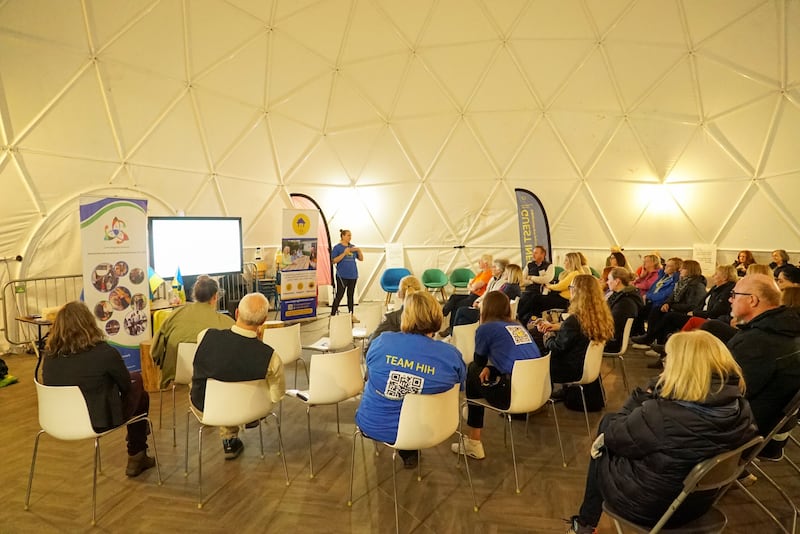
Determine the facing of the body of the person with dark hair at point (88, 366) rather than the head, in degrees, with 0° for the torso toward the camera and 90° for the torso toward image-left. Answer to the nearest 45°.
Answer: approximately 225°

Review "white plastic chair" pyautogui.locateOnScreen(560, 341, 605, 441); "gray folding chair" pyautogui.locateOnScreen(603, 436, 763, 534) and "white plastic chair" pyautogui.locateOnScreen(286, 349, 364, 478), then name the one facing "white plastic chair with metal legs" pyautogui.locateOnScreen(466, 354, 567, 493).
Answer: the gray folding chair

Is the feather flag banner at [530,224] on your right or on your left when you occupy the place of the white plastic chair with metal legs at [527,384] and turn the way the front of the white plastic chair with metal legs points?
on your right

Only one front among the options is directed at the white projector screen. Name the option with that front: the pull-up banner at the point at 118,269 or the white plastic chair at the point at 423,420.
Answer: the white plastic chair

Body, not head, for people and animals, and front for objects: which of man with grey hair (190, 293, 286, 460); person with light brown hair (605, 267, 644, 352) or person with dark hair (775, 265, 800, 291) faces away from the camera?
the man with grey hair

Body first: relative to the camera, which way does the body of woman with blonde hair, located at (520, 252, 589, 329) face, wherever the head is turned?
to the viewer's left

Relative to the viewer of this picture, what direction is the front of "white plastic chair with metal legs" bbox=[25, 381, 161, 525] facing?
facing away from the viewer and to the right of the viewer

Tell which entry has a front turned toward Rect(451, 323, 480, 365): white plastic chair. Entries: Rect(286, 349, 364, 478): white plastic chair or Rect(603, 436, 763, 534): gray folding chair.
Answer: the gray folding chair

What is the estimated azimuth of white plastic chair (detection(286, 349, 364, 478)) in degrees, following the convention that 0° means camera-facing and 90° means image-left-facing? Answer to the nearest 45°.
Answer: approximately 135°

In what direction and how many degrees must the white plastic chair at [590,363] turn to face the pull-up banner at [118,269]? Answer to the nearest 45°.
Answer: approximately 45° to its left

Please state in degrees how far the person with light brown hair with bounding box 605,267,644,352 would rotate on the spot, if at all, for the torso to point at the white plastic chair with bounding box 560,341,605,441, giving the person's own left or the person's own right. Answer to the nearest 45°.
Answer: approximately 90° to the person's own left

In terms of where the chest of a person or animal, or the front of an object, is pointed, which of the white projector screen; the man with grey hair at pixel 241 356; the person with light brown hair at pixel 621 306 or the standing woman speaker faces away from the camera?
the man with grey hair

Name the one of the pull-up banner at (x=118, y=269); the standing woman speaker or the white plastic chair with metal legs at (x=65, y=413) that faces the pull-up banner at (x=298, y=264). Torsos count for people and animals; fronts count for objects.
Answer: the white plastic chair with metal legs

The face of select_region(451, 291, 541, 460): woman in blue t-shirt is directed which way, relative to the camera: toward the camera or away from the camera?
away from the camera

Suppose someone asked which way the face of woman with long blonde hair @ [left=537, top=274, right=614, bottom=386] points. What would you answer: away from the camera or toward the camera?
away from the camera

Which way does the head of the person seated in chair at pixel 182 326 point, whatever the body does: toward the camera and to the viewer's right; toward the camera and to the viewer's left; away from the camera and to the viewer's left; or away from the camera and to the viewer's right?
away from the camera and to the viewer's right

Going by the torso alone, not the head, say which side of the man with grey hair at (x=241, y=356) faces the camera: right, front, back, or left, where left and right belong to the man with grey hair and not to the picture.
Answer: back

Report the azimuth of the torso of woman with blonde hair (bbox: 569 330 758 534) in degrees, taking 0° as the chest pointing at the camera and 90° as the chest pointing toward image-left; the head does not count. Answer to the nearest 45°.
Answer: approximately 135°
